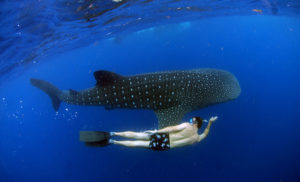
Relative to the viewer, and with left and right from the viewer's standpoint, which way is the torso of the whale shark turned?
facing to the right of the viewer
